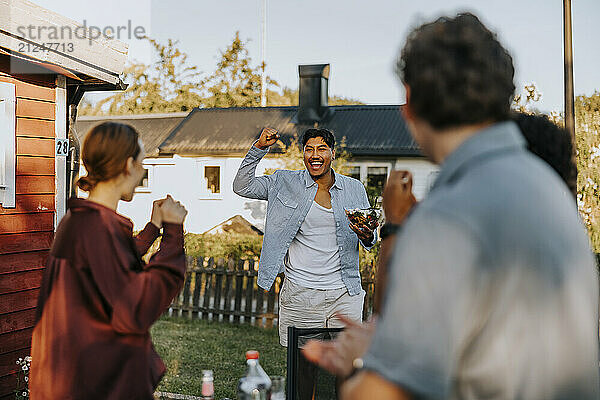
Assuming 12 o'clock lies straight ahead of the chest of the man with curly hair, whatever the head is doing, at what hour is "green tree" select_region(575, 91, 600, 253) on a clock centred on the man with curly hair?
The green tree is roughly at 2 o'clock from the man with curly hair.

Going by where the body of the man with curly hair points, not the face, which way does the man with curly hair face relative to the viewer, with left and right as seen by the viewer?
facing away from the viewer and to the left of the viewer

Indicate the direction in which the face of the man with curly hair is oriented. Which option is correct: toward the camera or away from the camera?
away from the camera

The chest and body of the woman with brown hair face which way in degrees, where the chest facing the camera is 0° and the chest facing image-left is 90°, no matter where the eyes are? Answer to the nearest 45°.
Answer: approximately 225°

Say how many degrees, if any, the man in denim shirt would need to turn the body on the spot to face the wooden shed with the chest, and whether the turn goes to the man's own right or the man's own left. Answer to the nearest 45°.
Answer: approximately 90° to the man's own right

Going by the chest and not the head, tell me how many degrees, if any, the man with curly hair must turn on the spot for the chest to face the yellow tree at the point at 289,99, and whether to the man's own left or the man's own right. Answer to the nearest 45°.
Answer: approximately 45° to the man's own right

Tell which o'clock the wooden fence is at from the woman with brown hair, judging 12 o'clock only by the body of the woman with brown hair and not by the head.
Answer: The wooden fence is roughly at 11 o'clock from the woman with brown hair.

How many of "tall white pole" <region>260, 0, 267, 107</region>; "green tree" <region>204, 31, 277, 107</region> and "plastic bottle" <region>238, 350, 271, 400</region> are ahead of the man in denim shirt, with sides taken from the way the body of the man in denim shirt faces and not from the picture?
1

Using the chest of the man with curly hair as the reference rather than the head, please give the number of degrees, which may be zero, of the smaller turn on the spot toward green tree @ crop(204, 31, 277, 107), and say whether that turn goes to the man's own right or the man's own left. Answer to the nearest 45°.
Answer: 0° — they already face it

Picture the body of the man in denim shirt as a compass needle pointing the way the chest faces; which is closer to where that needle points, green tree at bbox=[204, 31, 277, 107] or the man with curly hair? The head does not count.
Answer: the man with curly hair

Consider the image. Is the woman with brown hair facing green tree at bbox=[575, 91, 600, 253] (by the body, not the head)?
yes

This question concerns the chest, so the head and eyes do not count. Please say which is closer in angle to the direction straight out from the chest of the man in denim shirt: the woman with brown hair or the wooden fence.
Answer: the woman with brown hair

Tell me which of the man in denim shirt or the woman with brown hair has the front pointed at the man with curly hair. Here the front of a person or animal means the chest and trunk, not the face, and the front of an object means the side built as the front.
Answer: the man in denim shirt
